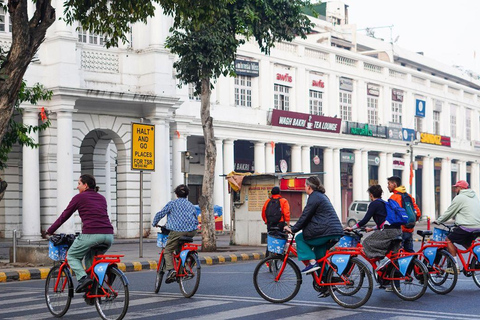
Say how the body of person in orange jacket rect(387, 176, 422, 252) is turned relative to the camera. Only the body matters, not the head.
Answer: to the viewer's left

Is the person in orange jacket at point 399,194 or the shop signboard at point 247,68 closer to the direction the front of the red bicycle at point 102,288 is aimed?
the shop signboard

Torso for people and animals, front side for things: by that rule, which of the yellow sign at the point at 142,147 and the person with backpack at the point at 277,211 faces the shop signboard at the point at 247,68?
the person with backpack

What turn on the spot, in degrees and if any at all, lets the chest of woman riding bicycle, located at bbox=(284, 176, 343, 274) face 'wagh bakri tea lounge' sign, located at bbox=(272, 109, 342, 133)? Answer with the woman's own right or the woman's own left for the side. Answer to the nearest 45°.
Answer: approximately 90° to the woman's own right

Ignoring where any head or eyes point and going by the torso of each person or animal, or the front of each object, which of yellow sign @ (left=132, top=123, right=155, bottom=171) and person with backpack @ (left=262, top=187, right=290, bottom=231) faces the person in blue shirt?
the yellow sign

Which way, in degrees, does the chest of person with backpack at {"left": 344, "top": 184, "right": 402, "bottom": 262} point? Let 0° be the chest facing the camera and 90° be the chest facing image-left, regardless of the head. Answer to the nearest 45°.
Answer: approximately 90°

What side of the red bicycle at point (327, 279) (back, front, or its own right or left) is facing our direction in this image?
left
